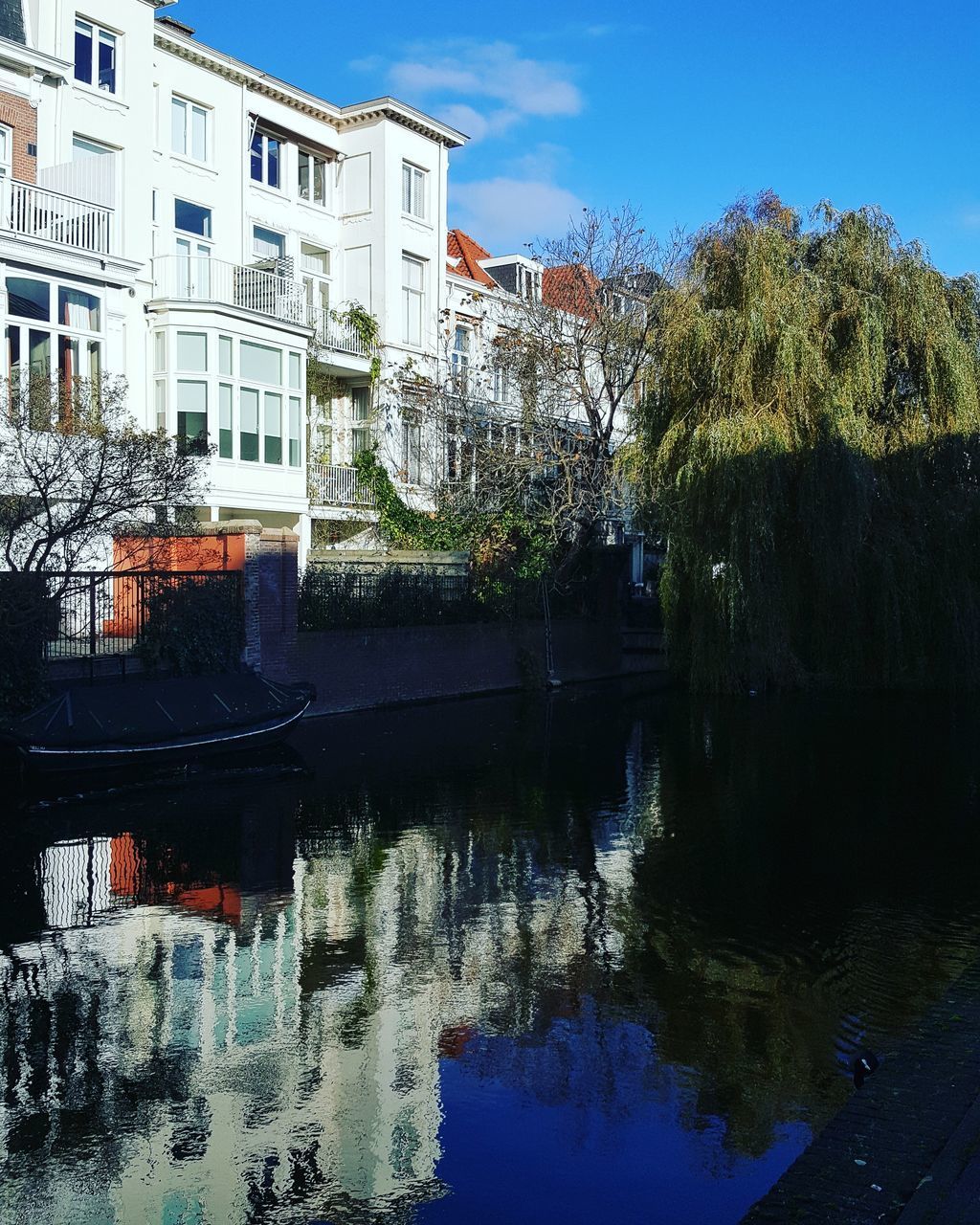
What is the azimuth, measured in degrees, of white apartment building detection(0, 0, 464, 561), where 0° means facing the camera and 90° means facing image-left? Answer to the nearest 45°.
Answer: approximately 315°

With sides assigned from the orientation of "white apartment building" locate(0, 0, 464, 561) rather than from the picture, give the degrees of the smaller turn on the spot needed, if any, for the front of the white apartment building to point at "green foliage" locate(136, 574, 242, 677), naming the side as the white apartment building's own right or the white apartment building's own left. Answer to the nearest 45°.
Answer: approximately 45° to the white apartment building's own right

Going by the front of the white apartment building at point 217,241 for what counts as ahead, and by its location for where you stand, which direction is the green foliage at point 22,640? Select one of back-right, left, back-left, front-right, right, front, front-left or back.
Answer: front-right

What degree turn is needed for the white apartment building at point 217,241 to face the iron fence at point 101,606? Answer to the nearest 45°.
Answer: approximately 45° to its right

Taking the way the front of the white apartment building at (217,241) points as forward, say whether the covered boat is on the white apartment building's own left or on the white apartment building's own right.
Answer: on the white apartment building's own right

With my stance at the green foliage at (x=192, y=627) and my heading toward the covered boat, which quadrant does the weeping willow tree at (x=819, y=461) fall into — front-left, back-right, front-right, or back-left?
back-left
